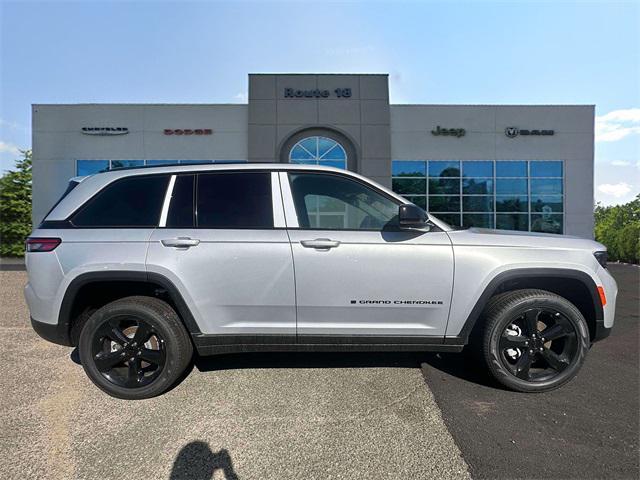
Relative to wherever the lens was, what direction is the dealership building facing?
facing the viewer

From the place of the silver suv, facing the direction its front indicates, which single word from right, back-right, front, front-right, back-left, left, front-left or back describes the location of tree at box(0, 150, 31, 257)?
back-left

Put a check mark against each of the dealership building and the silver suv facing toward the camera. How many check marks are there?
1

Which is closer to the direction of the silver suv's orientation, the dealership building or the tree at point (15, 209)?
the dealership building

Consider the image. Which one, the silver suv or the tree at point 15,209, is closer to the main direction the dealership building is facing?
the silver suv

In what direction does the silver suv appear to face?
to the viewer's right

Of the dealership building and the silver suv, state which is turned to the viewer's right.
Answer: the silver suv

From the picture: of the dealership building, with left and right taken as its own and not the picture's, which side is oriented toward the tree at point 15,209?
right

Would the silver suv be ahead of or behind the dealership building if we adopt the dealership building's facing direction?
ahead

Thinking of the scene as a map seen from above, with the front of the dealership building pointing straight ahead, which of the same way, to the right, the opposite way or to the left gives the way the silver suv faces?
to the left
